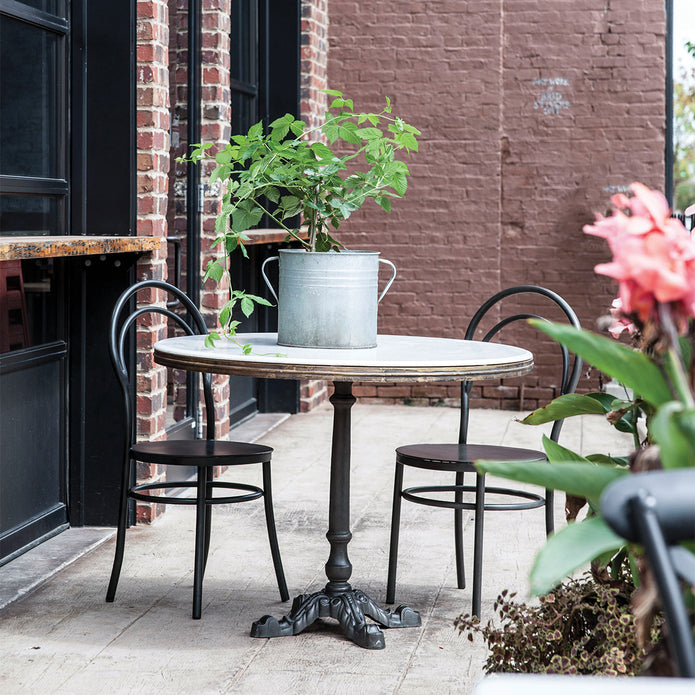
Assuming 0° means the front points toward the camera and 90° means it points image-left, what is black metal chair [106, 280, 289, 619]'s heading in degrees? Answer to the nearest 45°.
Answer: approximately 315°

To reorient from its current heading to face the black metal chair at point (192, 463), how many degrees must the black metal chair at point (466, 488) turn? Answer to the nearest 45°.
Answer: approximately 45° to its right

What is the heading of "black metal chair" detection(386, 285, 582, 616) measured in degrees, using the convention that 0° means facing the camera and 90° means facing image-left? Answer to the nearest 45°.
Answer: approximately 45°

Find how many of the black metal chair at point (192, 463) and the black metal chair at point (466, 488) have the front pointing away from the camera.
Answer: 0

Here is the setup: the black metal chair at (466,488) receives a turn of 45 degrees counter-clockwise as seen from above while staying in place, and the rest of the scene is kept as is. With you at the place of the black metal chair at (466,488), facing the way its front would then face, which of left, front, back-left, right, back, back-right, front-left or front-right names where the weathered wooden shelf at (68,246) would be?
right
